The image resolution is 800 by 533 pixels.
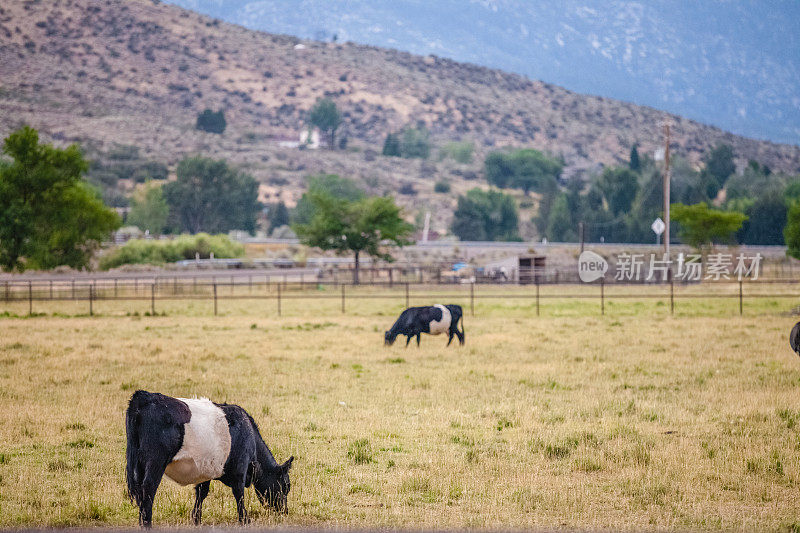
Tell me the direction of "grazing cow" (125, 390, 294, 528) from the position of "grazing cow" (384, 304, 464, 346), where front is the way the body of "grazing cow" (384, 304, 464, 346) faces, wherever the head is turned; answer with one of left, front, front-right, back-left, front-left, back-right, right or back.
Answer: left

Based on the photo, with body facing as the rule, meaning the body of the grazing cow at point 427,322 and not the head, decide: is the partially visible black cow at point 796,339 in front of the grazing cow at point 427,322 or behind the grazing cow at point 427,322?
behind

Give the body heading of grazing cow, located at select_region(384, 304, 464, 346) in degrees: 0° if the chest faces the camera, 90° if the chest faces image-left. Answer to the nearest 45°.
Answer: approximately 90°
